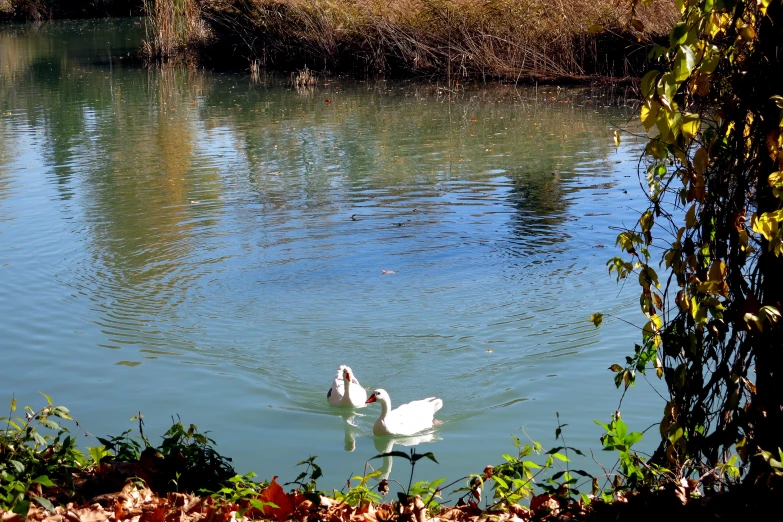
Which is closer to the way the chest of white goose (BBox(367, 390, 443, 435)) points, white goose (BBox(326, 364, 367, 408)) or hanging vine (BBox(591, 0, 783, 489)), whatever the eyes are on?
the white goose

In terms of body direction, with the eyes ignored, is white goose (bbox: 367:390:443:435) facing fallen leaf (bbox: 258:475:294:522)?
no

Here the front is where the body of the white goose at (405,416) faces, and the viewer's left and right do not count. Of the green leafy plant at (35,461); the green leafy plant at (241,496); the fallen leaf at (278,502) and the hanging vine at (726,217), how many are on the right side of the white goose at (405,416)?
0

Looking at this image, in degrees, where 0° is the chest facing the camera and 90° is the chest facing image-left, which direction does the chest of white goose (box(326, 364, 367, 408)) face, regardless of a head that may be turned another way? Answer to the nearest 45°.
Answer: approximately 0°

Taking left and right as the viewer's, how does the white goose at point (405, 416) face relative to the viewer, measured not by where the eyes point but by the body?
facing to the left of the viewer

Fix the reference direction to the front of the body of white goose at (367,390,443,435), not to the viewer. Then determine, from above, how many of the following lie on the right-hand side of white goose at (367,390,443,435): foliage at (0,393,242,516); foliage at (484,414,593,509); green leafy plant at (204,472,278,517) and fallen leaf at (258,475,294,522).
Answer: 0

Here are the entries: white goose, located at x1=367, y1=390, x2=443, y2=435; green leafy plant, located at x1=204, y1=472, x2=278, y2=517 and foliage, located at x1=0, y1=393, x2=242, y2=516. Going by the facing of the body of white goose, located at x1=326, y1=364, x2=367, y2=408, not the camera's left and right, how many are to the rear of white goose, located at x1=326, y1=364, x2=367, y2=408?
0

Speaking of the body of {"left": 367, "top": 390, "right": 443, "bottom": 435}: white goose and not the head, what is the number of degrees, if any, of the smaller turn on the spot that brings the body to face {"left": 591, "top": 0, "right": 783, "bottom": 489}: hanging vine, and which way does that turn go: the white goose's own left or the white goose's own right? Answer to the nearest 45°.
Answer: approximately 135° to the white goose's own left

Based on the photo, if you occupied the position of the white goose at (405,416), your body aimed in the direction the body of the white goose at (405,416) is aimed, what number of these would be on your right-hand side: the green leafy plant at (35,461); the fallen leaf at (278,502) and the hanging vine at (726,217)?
0

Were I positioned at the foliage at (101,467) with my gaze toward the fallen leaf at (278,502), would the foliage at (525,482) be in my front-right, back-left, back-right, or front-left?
front-left

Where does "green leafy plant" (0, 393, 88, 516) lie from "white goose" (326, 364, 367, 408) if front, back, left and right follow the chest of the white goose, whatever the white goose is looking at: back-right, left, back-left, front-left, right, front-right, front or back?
front-right

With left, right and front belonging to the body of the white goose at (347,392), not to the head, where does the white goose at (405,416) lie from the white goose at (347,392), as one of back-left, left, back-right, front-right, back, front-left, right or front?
front-left

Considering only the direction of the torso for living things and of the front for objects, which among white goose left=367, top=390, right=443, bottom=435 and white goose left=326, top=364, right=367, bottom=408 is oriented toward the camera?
white goose left=326, top=364, right=367, bottom=408

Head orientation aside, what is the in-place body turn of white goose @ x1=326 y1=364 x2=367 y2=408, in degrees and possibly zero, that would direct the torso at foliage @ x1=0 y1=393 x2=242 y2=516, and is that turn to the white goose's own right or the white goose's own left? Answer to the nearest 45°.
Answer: approximately 45° to the white goose's own right

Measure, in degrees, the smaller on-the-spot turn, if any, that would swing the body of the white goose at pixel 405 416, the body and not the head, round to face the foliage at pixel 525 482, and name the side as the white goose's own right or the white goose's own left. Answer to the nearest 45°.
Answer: approximately 90° to the white goose's own left

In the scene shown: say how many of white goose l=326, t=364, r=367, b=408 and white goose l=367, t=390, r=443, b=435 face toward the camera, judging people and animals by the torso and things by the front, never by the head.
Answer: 1

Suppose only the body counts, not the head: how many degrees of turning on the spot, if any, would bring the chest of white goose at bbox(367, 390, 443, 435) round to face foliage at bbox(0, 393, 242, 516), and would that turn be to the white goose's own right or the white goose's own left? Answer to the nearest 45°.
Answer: approximately 45° to the white goose's own left

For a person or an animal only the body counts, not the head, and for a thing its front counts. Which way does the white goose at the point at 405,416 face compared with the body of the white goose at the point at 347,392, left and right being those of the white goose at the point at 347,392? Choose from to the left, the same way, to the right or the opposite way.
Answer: to the right

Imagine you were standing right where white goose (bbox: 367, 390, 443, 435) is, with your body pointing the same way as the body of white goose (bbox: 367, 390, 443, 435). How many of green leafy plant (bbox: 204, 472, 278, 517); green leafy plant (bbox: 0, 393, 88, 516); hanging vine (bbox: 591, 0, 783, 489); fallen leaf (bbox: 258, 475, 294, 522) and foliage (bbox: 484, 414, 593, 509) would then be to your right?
0
